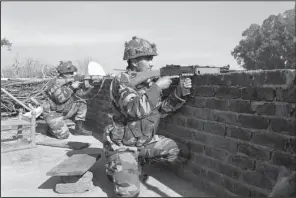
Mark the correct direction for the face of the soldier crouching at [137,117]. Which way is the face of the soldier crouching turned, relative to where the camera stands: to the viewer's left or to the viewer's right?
to the viewer's right

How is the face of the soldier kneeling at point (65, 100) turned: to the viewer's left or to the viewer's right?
to the viewer's right

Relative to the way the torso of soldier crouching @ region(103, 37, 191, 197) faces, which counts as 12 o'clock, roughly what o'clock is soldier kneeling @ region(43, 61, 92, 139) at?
The soldier kneeling is roughly at 8 o'clock from the soldier crouching.

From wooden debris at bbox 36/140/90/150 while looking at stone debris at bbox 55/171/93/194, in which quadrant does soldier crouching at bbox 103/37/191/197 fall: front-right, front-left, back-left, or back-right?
front-left

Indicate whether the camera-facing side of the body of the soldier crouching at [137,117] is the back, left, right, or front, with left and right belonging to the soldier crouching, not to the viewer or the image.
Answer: right

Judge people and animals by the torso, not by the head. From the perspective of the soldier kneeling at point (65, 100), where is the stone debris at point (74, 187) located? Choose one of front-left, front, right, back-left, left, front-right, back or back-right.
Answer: right

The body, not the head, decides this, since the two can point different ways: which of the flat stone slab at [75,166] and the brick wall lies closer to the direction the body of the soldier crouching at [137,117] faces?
the brick wall

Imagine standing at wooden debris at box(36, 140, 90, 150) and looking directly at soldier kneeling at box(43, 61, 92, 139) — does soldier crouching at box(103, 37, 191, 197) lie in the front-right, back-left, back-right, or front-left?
back-right

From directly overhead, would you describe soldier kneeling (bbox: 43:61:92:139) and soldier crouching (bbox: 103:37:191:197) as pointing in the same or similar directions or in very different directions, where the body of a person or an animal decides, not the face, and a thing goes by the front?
same or similar directions

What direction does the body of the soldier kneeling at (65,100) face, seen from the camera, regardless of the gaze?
to the viewer's right

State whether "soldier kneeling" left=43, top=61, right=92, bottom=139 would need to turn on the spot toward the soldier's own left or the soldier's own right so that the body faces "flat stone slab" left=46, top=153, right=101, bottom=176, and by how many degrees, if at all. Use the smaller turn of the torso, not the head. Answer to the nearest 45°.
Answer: approximately 90° to the soldier's own right

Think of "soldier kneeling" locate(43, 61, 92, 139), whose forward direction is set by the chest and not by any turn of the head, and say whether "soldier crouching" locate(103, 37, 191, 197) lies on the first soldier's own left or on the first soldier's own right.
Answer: on the first soldier's own right
